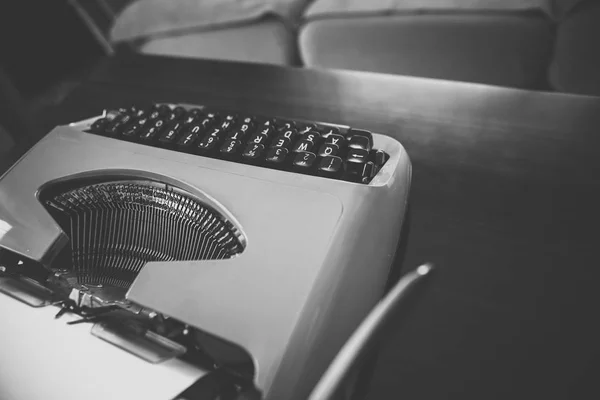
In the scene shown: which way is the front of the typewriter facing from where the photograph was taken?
facing away from the viewer and to the right of the viewer
